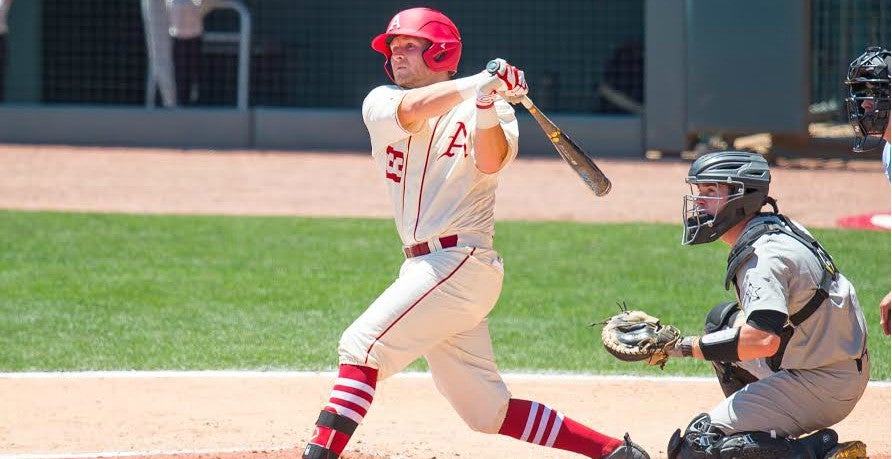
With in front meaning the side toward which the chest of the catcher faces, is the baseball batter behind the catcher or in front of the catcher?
in front

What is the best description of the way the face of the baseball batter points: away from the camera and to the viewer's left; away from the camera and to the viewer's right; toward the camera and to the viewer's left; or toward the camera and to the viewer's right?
toward the camera and to the viewer's left

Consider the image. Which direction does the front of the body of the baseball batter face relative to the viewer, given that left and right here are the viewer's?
facing the viewer and to the left of the viewer

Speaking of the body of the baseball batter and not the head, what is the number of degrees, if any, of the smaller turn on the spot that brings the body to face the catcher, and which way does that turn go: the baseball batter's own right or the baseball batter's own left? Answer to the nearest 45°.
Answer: approximately 135° to the baseball batter's own left

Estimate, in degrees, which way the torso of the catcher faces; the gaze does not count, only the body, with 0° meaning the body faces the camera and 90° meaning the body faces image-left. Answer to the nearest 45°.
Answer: approximately 90°

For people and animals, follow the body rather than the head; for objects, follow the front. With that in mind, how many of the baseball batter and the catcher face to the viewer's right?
0

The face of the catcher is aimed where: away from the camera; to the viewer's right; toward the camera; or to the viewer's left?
to the viewer's left
